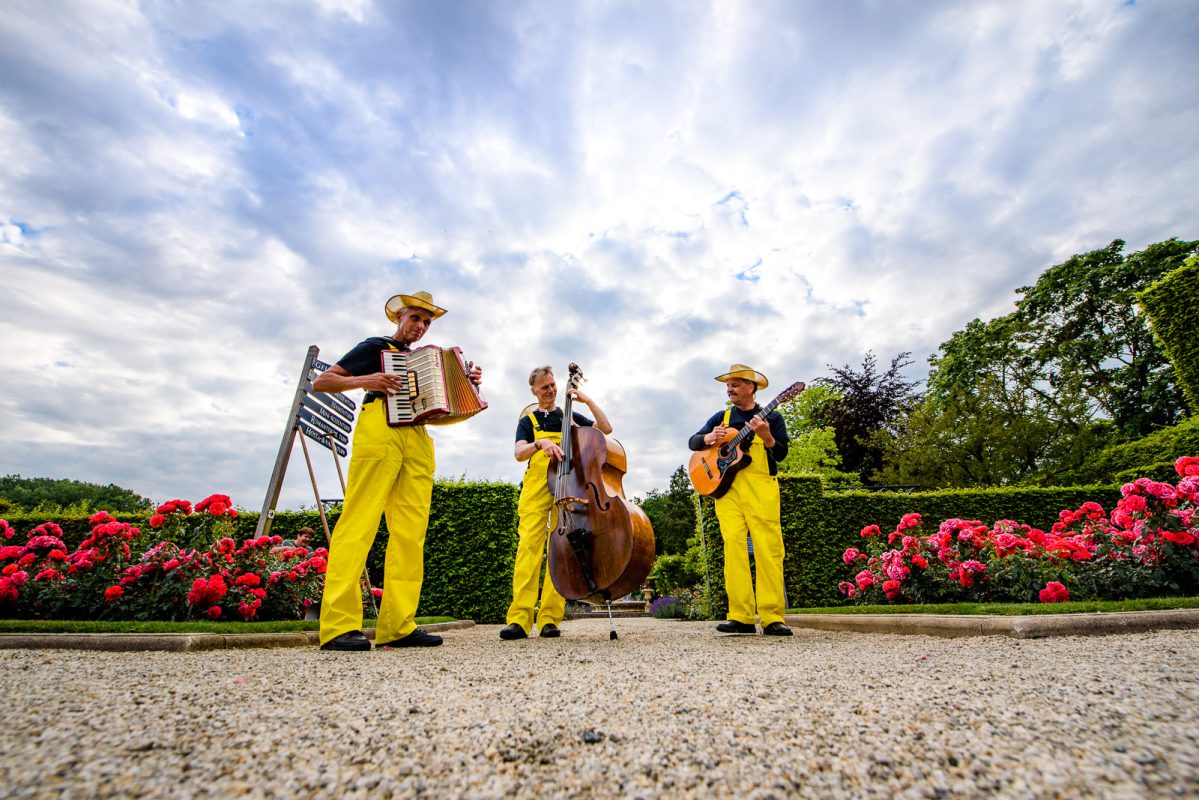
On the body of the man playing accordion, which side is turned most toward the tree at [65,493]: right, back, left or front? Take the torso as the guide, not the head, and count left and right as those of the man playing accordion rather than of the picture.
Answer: back

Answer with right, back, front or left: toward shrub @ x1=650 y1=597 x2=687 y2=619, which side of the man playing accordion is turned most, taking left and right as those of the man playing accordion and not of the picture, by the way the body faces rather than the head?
left

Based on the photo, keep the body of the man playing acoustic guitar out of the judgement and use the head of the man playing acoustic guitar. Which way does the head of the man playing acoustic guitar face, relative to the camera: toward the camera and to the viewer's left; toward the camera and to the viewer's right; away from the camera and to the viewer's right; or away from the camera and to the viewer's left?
toward the camera and to the viewer's left

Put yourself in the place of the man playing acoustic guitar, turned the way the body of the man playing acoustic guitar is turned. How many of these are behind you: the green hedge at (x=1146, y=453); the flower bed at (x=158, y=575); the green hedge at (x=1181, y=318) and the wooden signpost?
2

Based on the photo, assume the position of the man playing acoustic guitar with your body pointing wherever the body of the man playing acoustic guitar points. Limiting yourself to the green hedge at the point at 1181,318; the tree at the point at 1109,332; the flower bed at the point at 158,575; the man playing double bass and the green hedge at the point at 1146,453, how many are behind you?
3

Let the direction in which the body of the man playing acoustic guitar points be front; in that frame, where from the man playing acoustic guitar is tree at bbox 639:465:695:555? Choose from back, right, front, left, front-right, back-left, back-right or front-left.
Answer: back-right

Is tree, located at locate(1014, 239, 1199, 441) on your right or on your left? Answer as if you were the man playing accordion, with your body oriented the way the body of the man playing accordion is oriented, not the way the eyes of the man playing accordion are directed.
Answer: on your left

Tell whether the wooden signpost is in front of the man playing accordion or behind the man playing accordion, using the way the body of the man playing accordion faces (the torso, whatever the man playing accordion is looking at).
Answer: behind

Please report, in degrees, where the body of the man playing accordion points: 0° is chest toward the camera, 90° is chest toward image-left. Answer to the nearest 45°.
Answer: approximately 315°

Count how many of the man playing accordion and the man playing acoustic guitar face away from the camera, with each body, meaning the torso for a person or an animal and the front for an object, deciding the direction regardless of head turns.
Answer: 0
